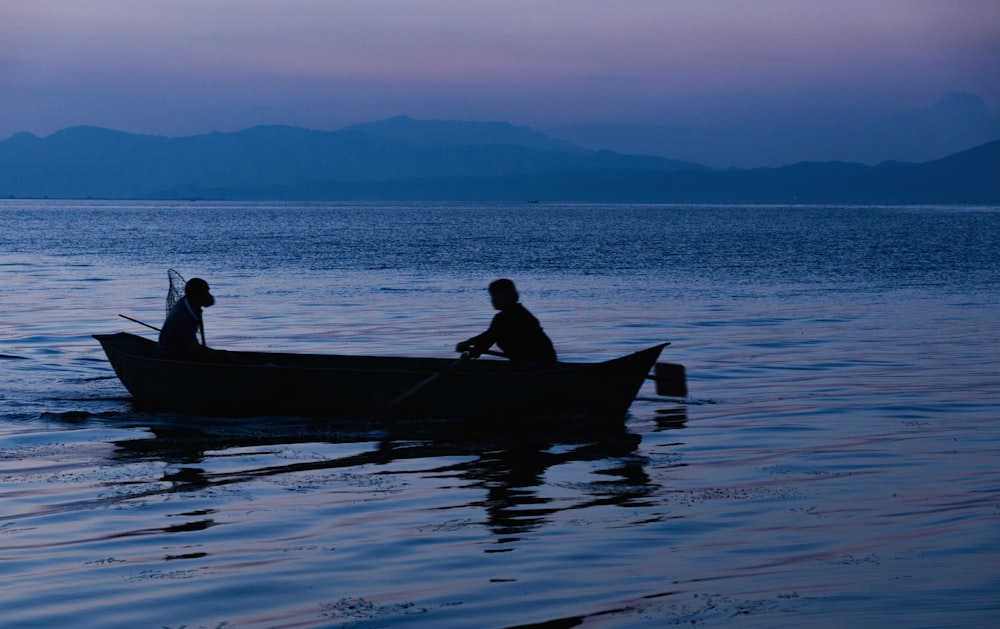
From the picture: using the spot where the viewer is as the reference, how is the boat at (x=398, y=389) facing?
facing to the right of the viewer

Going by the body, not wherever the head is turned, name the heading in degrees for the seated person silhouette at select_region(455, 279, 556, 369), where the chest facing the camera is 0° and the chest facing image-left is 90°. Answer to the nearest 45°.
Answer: approximately 90°

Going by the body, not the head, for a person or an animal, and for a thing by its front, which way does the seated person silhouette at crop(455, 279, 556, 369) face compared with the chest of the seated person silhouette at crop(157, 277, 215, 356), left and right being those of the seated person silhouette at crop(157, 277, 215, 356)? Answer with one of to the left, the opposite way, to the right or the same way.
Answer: the opposite way

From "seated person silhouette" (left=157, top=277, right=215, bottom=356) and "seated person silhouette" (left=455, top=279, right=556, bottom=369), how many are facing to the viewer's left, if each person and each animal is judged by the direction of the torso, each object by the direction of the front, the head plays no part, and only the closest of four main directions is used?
1

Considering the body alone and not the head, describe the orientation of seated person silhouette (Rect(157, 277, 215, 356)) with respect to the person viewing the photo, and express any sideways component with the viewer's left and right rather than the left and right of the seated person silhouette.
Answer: facing to the right of the viewer
